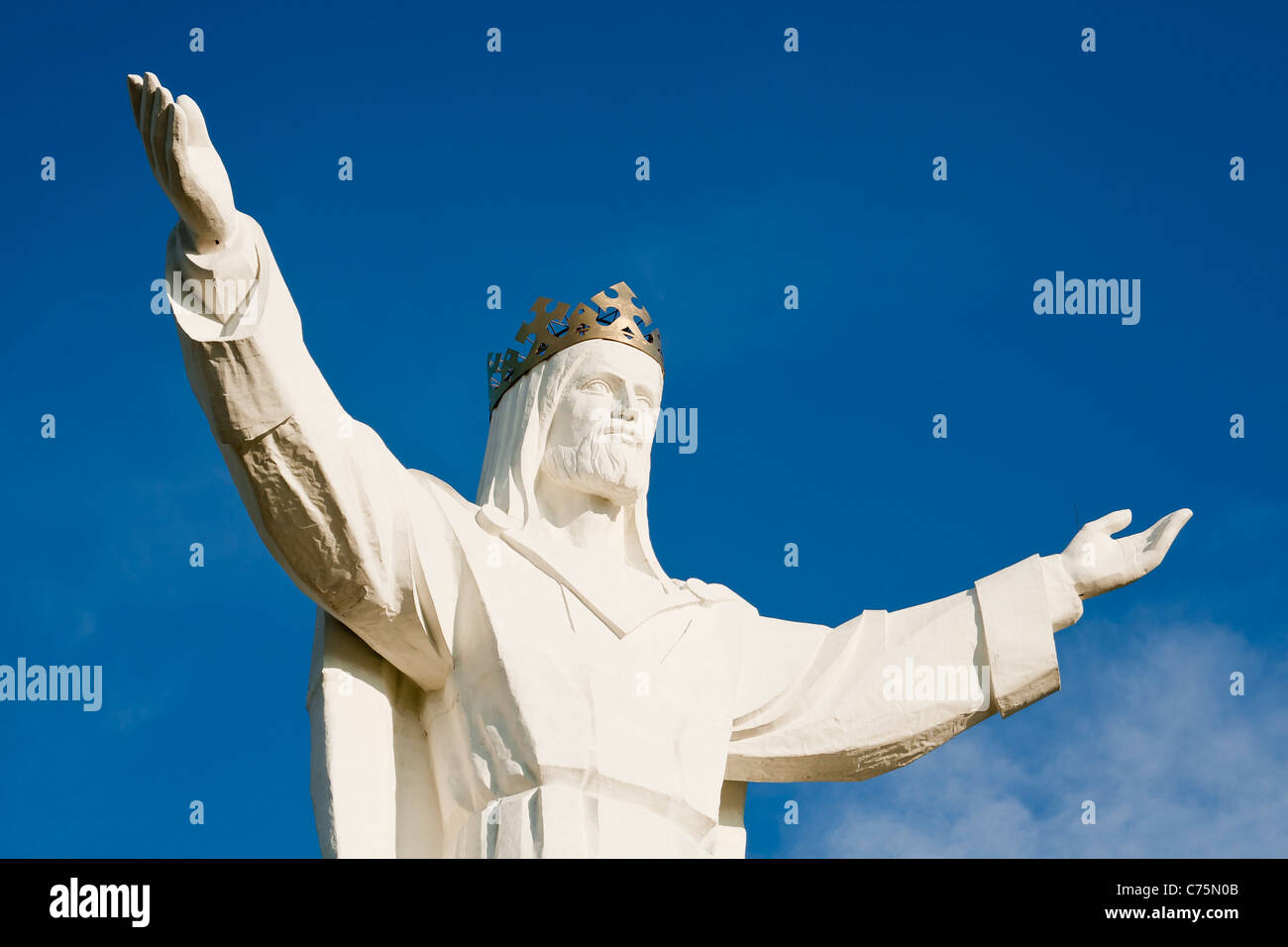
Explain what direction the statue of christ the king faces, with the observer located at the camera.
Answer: facing the viewer and to the right of the viewer
